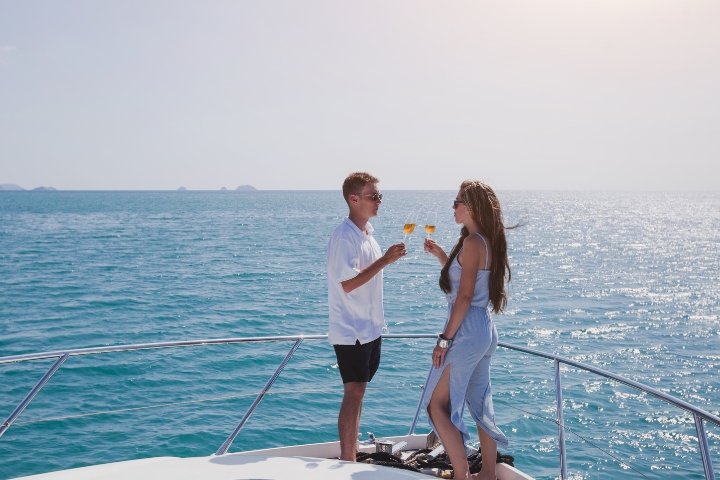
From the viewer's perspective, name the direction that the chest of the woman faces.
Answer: to the viewer's left

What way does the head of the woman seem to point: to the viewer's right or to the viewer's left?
to the viewer's left

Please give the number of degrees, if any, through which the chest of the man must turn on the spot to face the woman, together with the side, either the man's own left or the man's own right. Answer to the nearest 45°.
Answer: approximately 45° to the man's own right

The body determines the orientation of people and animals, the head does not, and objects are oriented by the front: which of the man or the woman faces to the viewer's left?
the woman

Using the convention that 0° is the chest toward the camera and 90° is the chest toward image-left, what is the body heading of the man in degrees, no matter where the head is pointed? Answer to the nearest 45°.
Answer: approximately 270°

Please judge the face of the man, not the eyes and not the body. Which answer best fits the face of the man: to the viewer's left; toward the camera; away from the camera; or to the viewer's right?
to the viewer's right

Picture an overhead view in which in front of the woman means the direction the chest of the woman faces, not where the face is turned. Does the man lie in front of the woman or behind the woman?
in front

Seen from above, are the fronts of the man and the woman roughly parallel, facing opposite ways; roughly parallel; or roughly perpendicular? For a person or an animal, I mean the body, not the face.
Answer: roughly parallel, facing opposite ways

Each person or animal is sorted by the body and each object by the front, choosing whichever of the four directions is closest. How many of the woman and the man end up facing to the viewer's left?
1
